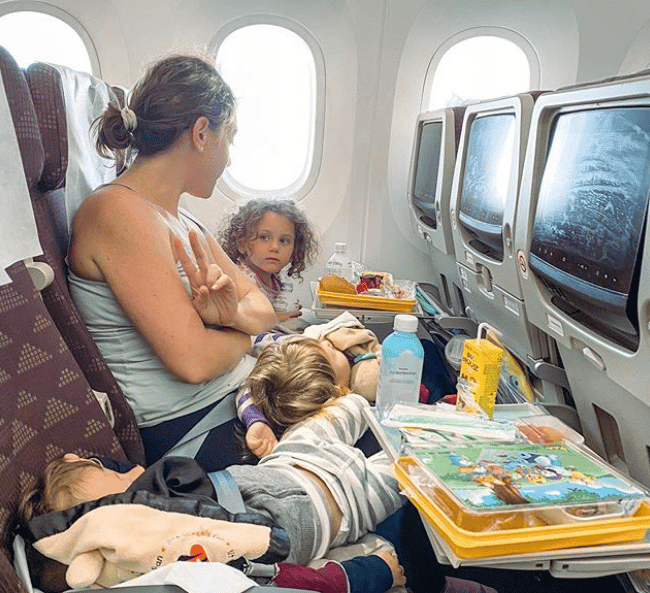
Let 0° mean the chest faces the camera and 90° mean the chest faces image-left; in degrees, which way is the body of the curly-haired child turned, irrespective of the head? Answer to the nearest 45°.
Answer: approximately 315°

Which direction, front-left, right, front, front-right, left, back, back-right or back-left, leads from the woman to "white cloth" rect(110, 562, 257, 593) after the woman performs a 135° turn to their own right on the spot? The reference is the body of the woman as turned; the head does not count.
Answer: front-left

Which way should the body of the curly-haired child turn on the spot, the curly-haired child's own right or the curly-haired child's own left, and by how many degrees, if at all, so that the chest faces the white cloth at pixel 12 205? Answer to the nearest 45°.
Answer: approximately 45° to the curly-haired child's own right

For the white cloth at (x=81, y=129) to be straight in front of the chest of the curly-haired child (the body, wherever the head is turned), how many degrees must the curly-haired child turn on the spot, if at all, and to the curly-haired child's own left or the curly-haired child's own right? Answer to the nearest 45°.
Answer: approximately 90° to the curly-haired child's own right

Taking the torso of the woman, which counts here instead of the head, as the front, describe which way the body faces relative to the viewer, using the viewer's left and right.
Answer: facing to the right of the viewer

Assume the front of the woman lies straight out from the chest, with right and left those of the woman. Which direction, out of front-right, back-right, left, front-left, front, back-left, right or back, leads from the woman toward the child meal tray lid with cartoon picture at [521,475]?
front-right

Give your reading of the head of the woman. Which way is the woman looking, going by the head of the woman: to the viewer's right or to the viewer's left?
to the viewer's right
